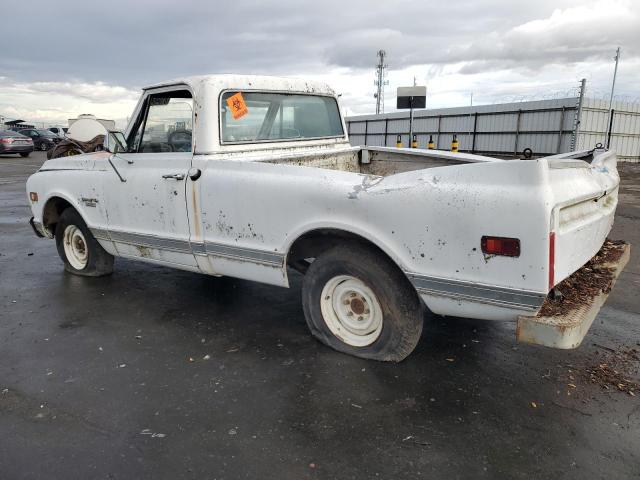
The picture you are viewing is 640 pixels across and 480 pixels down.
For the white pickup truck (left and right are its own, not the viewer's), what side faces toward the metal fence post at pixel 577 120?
right

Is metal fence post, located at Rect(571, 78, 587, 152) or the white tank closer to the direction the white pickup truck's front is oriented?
the white tank

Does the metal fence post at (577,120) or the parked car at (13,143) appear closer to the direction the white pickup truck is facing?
the parked car

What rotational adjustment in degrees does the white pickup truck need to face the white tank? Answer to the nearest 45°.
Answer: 0° — it already faces it

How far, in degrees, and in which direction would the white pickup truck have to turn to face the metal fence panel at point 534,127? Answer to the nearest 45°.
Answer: approximately 90° to its right

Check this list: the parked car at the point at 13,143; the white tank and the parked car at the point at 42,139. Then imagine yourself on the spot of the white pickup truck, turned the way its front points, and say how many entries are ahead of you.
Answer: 3

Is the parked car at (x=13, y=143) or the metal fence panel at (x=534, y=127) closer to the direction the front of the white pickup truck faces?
the parked car

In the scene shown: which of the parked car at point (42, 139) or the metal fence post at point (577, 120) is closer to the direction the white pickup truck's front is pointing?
the parked car

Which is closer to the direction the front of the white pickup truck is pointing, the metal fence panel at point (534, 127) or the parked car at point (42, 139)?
the parked car

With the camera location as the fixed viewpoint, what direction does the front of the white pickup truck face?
facing away from the viewer and to the left of the viewer
